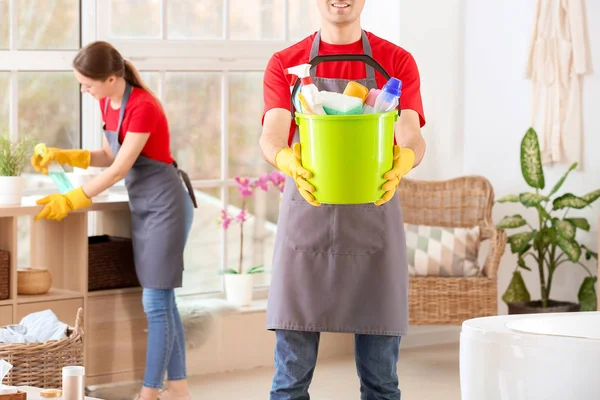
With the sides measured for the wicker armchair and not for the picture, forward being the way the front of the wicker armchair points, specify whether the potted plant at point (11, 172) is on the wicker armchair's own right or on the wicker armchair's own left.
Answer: on the wicker armchair's own right

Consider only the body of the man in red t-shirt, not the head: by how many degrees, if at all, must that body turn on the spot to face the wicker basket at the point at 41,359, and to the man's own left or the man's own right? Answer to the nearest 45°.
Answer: approximately 135° to the man's own right

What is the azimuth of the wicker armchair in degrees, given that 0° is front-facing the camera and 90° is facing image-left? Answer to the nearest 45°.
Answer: approximately 0°

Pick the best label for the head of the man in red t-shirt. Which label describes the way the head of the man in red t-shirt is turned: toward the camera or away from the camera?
toward the camera

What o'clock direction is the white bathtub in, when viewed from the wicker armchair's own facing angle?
The white bathtub is roughly at 12 o'clock from the wicker armchair.

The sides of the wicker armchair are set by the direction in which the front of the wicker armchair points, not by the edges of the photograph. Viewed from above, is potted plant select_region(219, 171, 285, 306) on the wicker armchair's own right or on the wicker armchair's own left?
on the wicker armchair's own right

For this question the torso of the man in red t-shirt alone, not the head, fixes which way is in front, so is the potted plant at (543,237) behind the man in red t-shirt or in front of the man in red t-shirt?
behind

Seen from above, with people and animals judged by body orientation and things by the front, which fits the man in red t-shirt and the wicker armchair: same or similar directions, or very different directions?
same or similar directions

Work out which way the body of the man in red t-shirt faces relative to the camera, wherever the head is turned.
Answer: toward the camera

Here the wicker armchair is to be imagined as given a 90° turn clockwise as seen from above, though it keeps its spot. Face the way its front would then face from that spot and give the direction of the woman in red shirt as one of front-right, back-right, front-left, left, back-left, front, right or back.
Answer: front-left

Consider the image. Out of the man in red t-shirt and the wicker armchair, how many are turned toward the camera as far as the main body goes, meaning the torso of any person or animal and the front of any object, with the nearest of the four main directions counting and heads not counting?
2

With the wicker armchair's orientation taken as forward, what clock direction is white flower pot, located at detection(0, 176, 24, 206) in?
The white flower pot is roughly at 2 o'clock from the wicker armchair.

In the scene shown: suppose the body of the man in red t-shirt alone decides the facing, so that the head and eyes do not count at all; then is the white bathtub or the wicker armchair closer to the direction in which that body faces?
the white bathtub

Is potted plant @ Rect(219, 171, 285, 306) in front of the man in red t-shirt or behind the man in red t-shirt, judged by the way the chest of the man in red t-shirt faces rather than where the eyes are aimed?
behind

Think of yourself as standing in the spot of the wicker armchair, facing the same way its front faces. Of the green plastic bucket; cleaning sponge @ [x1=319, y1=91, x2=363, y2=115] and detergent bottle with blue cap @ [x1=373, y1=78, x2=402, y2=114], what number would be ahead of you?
3
